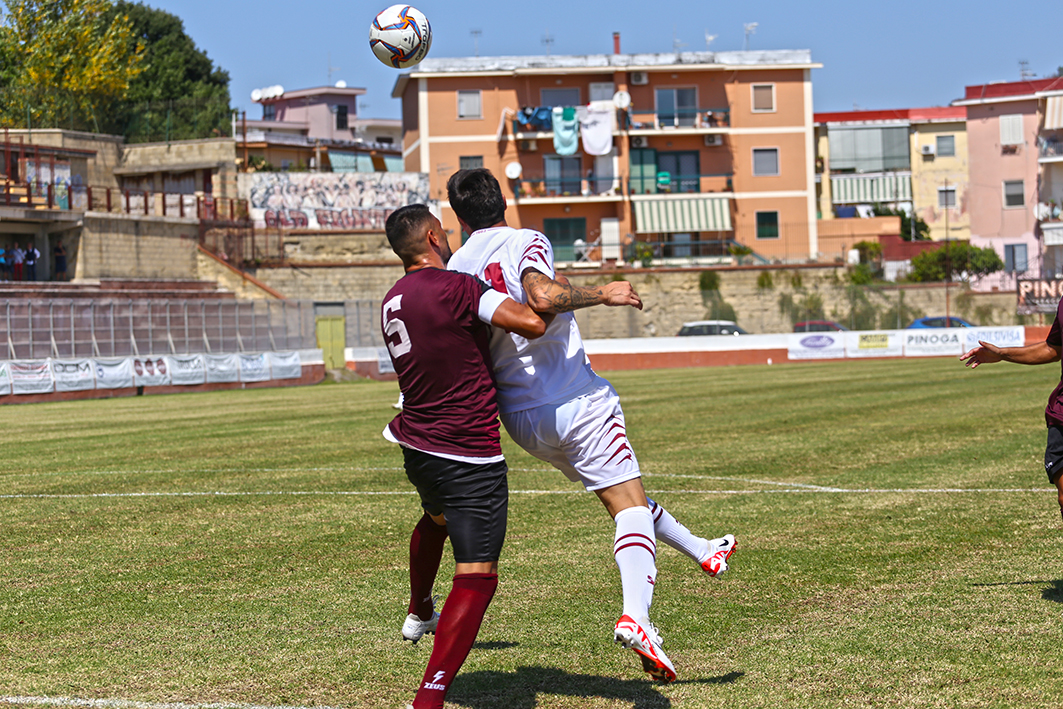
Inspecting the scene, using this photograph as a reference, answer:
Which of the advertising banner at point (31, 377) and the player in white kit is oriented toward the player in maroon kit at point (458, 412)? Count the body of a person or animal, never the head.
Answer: the advertising banner

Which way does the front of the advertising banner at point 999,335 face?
toward the camera

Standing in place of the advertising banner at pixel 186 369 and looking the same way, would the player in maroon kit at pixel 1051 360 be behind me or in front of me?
in front

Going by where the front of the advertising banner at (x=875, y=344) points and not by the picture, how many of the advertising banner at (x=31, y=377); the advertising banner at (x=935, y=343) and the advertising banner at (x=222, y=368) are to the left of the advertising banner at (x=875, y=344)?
1

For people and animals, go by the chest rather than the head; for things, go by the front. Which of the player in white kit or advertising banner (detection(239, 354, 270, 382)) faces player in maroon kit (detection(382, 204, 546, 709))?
the advertising banner

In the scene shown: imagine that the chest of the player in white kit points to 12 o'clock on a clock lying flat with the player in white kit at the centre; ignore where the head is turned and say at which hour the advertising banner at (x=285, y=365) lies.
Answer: The advertising banner is roughly at 10 o'clock from the player in white kit.

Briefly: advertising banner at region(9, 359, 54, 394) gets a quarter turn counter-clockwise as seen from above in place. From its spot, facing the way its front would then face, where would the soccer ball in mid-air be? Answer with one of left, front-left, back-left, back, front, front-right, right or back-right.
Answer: right

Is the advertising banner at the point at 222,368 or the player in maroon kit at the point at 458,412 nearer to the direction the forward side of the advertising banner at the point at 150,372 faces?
the player in maroon kit

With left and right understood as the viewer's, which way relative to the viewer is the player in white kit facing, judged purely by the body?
facing away from the viewer and to the right of the viewer

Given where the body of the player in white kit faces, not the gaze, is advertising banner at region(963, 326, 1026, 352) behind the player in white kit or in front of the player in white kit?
in front

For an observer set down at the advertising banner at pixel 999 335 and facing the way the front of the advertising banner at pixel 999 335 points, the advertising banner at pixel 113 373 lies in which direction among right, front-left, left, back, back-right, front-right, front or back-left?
front-right

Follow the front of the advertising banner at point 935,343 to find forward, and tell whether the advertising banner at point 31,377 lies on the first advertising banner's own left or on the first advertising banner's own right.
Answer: on the first advertising banner's own right

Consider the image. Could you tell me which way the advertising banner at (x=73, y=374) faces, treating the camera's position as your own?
facing the viewer

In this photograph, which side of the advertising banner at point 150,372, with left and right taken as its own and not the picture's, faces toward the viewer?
front

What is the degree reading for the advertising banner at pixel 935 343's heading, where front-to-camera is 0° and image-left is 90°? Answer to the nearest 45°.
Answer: approximately 0°

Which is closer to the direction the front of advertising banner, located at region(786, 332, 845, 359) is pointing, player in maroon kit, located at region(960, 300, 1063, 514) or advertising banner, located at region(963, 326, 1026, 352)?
the player in maroon kit

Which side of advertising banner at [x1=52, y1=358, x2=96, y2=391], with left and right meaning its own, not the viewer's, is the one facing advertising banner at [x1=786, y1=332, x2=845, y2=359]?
left

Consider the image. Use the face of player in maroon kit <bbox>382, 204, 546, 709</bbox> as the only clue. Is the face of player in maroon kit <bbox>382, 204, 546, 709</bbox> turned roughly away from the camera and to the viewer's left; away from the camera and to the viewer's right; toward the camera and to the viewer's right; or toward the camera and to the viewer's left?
away from the camera and to the viewer's right

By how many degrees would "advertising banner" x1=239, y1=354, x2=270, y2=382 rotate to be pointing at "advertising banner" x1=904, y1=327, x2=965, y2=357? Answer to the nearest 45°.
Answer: approximately 90° to its left

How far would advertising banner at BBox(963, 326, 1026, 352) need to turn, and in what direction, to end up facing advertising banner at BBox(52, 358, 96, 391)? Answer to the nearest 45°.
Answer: approximately 45° to its right
